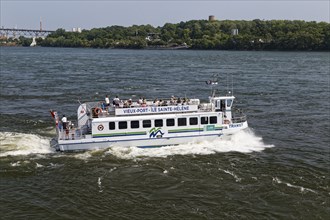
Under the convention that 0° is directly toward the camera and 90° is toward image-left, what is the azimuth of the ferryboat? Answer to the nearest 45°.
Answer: approximately 270°
